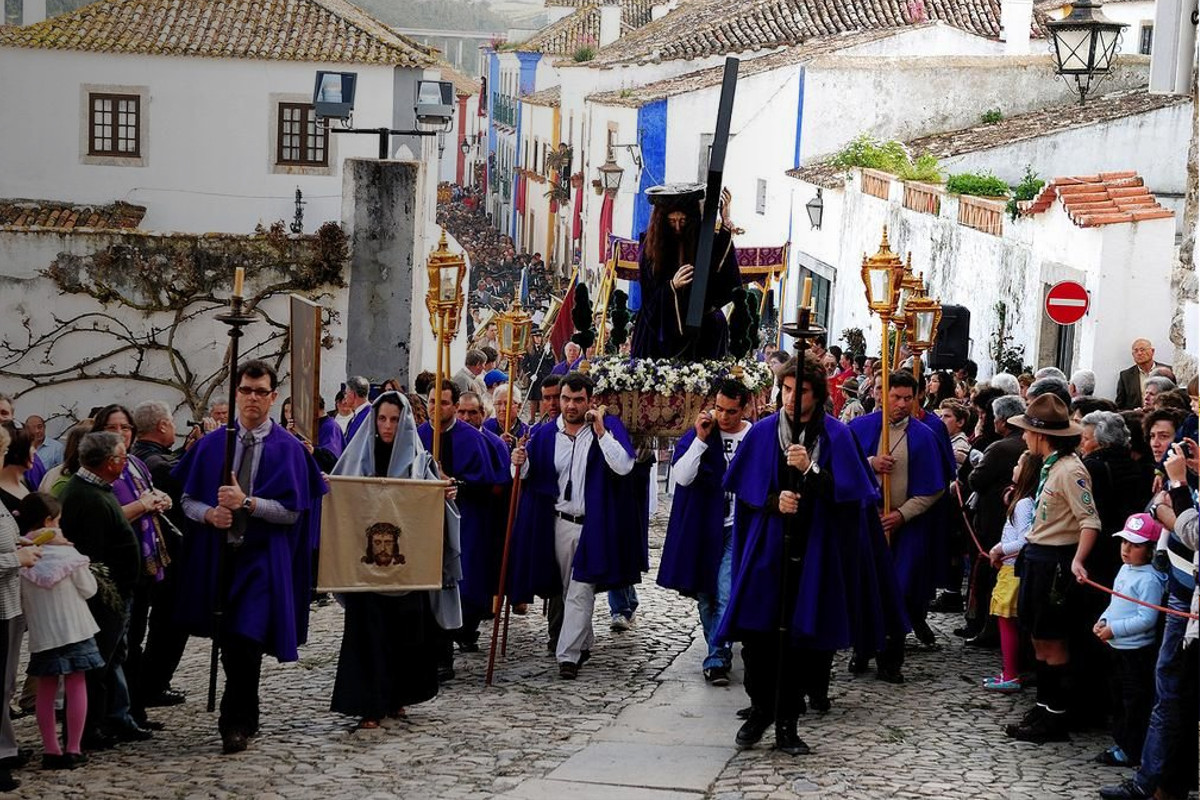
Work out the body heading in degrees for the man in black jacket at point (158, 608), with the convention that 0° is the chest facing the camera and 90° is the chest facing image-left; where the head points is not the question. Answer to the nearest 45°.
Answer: approximately 270°

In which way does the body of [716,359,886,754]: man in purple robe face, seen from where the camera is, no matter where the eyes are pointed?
toward the camera

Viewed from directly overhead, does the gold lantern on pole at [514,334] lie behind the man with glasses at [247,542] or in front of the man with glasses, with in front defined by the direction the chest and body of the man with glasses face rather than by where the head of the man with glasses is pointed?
behind

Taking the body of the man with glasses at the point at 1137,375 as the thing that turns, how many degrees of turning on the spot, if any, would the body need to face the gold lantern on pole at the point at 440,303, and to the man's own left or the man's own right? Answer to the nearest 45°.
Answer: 0° — they already face it

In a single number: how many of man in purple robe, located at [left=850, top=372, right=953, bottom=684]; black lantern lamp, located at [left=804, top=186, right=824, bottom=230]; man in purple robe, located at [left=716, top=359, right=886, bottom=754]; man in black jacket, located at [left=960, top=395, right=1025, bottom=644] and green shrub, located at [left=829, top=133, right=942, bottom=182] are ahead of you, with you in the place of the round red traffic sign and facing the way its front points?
3

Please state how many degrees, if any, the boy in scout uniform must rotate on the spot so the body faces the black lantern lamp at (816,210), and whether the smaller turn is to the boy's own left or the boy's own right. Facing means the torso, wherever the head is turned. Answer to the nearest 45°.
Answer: approximately 90° to the boy's own right

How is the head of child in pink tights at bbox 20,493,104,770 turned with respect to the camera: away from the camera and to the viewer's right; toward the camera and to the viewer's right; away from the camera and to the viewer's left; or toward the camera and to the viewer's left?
away from the camera and to the viewer's right

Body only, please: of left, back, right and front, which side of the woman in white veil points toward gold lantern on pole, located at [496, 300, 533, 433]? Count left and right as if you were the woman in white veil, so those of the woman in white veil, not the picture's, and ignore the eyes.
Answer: back

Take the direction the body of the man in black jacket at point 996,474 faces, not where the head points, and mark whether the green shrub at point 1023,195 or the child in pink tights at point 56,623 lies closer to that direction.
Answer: the child in pink tights

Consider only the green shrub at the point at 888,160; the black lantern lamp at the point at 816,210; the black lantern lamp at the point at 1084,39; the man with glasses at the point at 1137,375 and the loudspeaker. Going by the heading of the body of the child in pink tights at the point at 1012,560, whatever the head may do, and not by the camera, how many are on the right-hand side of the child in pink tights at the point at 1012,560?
5

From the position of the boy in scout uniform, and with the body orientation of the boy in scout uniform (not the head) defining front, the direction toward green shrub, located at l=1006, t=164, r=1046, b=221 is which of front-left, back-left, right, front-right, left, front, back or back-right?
right

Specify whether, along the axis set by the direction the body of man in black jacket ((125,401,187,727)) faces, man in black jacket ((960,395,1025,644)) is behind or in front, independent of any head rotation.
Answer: in front

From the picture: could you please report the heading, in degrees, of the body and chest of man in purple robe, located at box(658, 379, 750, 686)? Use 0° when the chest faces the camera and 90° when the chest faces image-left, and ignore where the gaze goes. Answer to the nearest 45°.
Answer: approximately 0°

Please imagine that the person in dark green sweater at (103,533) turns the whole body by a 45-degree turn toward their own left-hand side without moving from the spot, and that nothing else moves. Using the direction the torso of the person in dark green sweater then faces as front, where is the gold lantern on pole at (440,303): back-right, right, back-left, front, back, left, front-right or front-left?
front

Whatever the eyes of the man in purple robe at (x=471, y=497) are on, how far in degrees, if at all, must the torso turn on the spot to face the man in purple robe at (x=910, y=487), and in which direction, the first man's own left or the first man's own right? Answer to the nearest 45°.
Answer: approximately 135° to the first man's own left

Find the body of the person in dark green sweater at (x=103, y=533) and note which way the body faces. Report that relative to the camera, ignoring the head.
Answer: to the viewer's right

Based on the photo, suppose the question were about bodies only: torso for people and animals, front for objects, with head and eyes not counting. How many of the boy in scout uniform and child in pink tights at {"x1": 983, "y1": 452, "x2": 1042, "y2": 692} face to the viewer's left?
2
